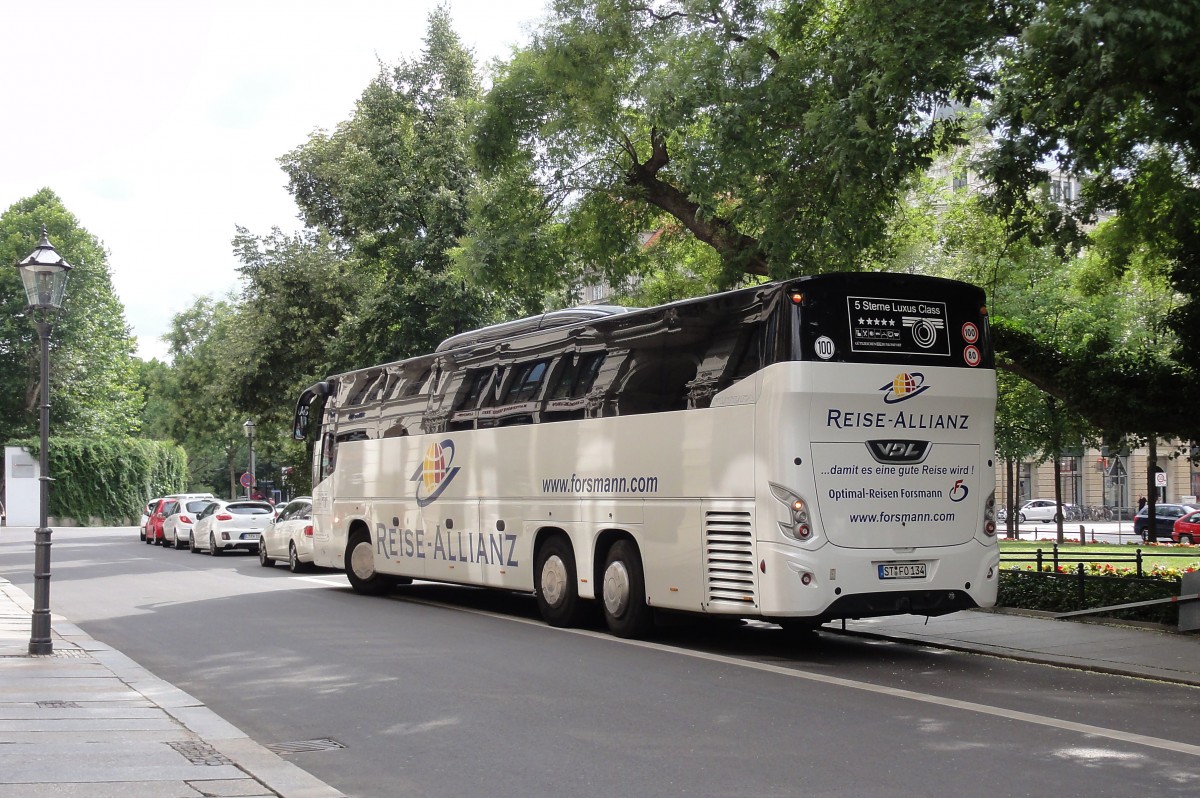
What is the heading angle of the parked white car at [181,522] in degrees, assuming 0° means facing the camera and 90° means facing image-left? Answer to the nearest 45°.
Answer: approximately 135°

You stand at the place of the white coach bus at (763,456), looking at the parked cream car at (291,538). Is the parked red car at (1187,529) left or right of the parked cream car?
right

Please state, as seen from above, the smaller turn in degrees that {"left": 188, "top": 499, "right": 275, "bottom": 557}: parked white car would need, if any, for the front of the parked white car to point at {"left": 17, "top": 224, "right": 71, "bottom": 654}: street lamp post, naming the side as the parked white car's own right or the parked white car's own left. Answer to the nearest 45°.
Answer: approximately 135° to the parked white car's own left

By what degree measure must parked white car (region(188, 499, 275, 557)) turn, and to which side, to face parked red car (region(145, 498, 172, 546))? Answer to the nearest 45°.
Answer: approximately 45° to its right

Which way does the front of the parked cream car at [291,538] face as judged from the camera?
facing away from the viewer and to the left of the viewer

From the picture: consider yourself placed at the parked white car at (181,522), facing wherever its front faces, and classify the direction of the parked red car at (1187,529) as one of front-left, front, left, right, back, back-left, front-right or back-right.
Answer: back-right

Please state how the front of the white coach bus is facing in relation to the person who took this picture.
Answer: facing away from the viewer and to the left of the viewer

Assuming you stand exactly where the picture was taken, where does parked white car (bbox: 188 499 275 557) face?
facing away from the viewer and to the left of the viewer
